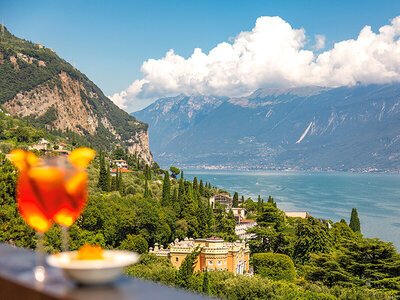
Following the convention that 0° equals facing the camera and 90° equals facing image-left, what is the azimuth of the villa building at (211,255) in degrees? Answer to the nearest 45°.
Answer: approximately 315°

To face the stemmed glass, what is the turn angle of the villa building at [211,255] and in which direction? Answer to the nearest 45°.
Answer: approximately 45° to its right

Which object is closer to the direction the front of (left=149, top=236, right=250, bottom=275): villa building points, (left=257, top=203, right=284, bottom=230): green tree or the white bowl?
the white bowl

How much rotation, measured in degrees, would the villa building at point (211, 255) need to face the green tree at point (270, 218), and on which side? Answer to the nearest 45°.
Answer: approximately 90° to its left

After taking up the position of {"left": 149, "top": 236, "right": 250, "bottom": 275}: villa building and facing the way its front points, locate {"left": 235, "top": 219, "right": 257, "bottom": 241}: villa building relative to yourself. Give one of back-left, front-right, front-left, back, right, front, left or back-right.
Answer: back-left

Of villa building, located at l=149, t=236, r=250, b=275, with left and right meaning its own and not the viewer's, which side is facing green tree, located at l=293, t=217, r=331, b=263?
left

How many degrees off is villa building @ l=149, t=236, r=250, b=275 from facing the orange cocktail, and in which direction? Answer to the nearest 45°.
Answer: approximately 45° to its right

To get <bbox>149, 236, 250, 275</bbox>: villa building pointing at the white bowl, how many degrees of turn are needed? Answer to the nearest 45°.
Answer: approximately 45° to its right

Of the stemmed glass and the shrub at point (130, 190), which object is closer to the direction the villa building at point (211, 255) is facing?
the stemmed glass

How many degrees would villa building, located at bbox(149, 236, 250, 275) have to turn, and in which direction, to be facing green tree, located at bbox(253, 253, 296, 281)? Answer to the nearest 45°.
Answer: approximately 90° to its left

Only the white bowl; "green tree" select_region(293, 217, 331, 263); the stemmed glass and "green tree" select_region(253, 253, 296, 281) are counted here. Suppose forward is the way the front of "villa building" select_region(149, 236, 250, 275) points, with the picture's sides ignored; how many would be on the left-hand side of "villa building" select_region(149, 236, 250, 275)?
2
